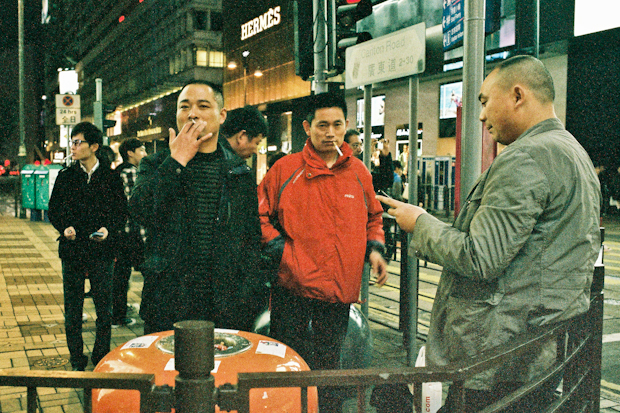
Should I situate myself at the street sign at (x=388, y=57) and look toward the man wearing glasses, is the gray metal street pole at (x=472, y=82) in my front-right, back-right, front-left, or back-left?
back-left

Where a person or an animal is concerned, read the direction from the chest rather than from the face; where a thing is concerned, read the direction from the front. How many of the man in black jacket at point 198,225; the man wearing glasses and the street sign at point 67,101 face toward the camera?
3

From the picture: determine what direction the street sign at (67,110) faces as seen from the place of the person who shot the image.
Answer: facing the viewer

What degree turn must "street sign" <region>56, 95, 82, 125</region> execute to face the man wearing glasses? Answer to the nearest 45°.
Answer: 0° — it already faces them

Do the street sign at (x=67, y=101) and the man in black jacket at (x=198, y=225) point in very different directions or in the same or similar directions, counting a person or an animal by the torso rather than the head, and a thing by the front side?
same or similar directions

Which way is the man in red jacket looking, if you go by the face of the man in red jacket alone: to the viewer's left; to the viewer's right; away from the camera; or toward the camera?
toward the camera

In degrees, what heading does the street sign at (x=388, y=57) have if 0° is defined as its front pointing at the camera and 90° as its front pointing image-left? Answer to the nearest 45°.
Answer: approximately 45°

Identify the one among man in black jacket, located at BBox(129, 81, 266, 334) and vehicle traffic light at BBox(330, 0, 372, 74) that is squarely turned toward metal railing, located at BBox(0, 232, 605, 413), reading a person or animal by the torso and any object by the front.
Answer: the man in black jacket

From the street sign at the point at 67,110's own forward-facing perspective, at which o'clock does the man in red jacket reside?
The man in red jacket is roughly at 12 o'clock from the street sign.

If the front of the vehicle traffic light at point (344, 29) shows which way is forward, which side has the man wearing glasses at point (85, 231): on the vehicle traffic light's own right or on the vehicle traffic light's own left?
on the vehicle traffic light's own right

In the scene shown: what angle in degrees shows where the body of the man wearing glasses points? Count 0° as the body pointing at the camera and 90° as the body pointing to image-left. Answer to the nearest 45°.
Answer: approximately 0°

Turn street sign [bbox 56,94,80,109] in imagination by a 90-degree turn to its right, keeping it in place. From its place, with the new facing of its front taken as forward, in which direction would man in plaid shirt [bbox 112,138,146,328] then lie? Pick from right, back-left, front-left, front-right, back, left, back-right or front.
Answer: left

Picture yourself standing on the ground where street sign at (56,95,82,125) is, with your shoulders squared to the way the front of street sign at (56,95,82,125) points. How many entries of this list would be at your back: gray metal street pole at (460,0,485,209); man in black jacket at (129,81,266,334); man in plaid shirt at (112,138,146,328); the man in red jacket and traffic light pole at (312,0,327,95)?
0
